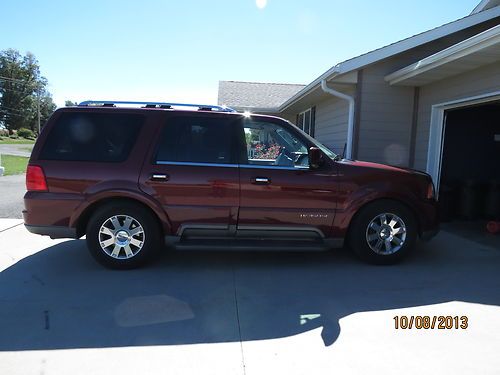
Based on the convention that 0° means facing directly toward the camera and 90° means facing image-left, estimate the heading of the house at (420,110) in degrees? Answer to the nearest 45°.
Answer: approximately 90°

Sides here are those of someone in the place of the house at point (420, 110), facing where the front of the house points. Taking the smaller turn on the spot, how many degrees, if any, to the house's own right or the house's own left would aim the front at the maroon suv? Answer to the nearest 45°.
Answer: approximately 45° to the house's own left

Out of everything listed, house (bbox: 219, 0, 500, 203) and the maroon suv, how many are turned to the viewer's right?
1

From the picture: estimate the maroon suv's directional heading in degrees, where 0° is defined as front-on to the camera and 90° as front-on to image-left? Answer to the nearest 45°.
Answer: approximately 270°

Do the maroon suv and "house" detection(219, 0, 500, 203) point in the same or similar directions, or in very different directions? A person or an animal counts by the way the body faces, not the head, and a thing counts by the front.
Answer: very different directions

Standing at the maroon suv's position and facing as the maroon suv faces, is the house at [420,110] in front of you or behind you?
in front
